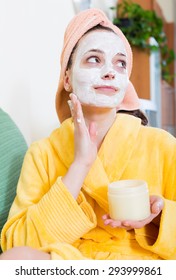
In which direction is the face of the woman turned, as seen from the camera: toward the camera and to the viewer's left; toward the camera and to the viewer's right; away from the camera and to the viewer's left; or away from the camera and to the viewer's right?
toward the camera and to the viewer's right

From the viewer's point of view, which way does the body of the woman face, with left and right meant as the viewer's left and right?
facing the viewer
